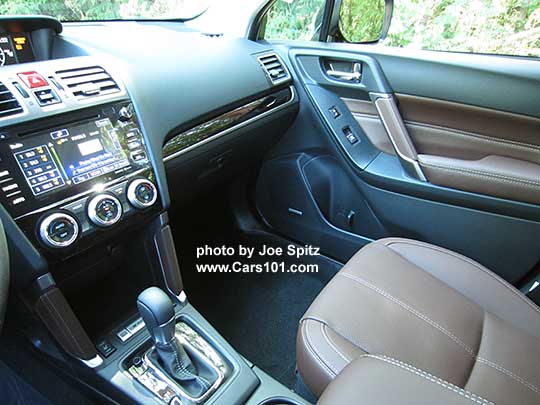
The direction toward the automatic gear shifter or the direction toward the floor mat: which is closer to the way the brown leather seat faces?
the floor mat

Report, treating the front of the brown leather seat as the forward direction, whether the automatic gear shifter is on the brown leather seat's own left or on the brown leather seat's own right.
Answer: on the brown leather seat's own left

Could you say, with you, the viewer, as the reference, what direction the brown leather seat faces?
facing away from the viewer and to the left of the viewer
